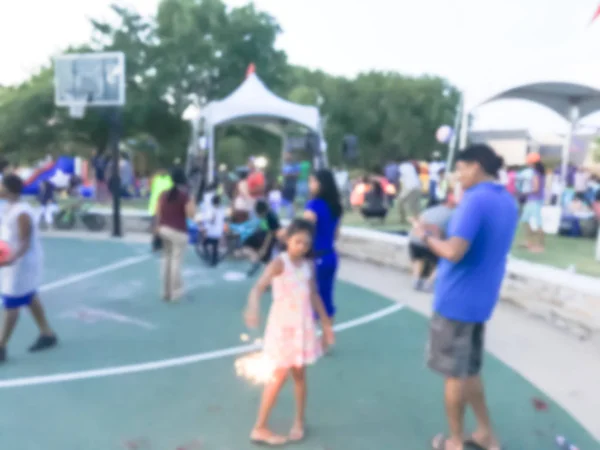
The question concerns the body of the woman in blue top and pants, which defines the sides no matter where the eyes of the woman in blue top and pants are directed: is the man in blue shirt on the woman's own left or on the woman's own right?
on the woman's own left

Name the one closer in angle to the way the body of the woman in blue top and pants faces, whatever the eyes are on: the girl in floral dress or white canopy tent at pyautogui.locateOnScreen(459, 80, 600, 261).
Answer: the girl in floral dress

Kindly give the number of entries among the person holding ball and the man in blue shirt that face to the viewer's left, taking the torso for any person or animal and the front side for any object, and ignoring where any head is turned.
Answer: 2

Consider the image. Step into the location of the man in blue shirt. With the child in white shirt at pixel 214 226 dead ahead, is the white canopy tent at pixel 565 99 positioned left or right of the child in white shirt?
right

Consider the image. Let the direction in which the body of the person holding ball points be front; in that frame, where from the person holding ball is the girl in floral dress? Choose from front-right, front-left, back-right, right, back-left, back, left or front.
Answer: back-left

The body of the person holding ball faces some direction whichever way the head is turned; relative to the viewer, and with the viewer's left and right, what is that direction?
facing to the left of the viewer

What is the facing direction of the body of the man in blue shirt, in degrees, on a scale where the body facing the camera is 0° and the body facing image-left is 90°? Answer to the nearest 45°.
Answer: approximately 90°

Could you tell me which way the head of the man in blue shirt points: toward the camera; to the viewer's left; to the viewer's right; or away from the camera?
to the viewer's left

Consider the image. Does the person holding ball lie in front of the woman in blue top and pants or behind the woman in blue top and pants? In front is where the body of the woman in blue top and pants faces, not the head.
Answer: in front

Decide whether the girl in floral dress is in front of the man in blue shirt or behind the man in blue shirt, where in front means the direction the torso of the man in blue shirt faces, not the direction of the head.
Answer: in front

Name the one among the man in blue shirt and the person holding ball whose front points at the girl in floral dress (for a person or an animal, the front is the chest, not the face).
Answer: the man in blue shirt
